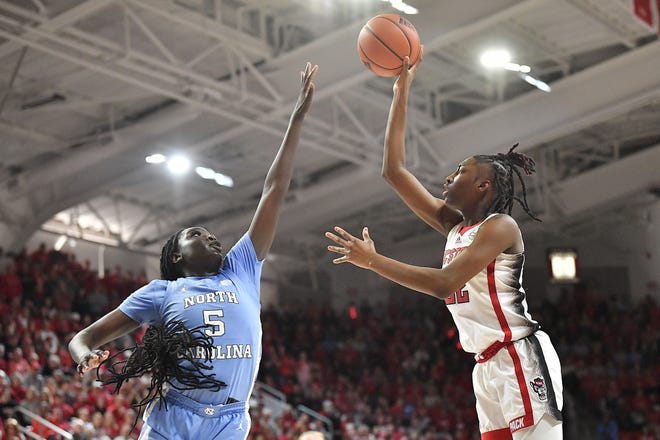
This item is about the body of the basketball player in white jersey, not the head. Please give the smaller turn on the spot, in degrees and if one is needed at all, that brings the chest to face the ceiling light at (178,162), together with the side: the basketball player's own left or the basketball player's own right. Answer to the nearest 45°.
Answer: approximately 45° to the basketball player's own right

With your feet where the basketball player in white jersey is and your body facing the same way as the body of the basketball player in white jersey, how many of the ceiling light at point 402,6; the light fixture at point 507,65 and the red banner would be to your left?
0

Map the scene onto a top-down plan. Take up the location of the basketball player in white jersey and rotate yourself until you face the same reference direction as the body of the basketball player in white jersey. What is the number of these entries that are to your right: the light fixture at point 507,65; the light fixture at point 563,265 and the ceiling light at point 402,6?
3

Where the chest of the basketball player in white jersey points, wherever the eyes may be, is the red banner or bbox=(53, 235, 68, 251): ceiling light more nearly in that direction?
the ceiling light

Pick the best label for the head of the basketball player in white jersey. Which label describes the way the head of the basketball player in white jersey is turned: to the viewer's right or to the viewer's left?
to the viewer's left

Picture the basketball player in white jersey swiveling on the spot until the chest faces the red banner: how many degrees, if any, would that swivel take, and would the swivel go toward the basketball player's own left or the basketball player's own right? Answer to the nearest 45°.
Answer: approximately 90° to the basketball player's own right

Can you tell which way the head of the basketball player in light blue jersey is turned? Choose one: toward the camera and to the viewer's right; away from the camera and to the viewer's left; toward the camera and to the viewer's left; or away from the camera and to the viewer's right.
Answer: toward the camera and to the viewer's right

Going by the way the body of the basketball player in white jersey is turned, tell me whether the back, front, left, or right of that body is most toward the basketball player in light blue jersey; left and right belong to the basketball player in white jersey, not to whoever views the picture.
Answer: front

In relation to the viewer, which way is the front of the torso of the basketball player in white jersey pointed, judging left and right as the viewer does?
facing to the left of the viewer

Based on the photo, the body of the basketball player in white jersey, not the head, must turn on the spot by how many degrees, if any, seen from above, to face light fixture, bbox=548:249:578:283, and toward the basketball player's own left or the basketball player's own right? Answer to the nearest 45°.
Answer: approximately 90° to the basketball player's own right

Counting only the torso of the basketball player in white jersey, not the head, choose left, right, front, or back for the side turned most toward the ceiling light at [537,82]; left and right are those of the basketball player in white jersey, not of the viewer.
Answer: right

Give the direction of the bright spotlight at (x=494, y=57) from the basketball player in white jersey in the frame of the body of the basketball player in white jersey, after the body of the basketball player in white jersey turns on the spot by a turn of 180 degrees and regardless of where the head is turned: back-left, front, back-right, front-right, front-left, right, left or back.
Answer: left

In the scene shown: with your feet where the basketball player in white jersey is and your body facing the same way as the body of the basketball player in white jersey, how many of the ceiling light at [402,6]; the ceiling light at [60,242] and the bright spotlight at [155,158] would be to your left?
0

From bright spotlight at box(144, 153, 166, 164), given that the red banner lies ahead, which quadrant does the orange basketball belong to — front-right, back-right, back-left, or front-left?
front-right

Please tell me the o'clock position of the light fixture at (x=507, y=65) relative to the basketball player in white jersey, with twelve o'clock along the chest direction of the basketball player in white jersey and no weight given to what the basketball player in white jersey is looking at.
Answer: The light fixture is roughly at 3 o'clock from the basketball player in white jersey.

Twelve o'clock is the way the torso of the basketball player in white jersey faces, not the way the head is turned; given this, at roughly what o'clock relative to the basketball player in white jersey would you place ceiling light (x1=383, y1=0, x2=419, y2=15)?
The ceiling light is roughly at 3 o'clock from the basketball player in white jersey.
